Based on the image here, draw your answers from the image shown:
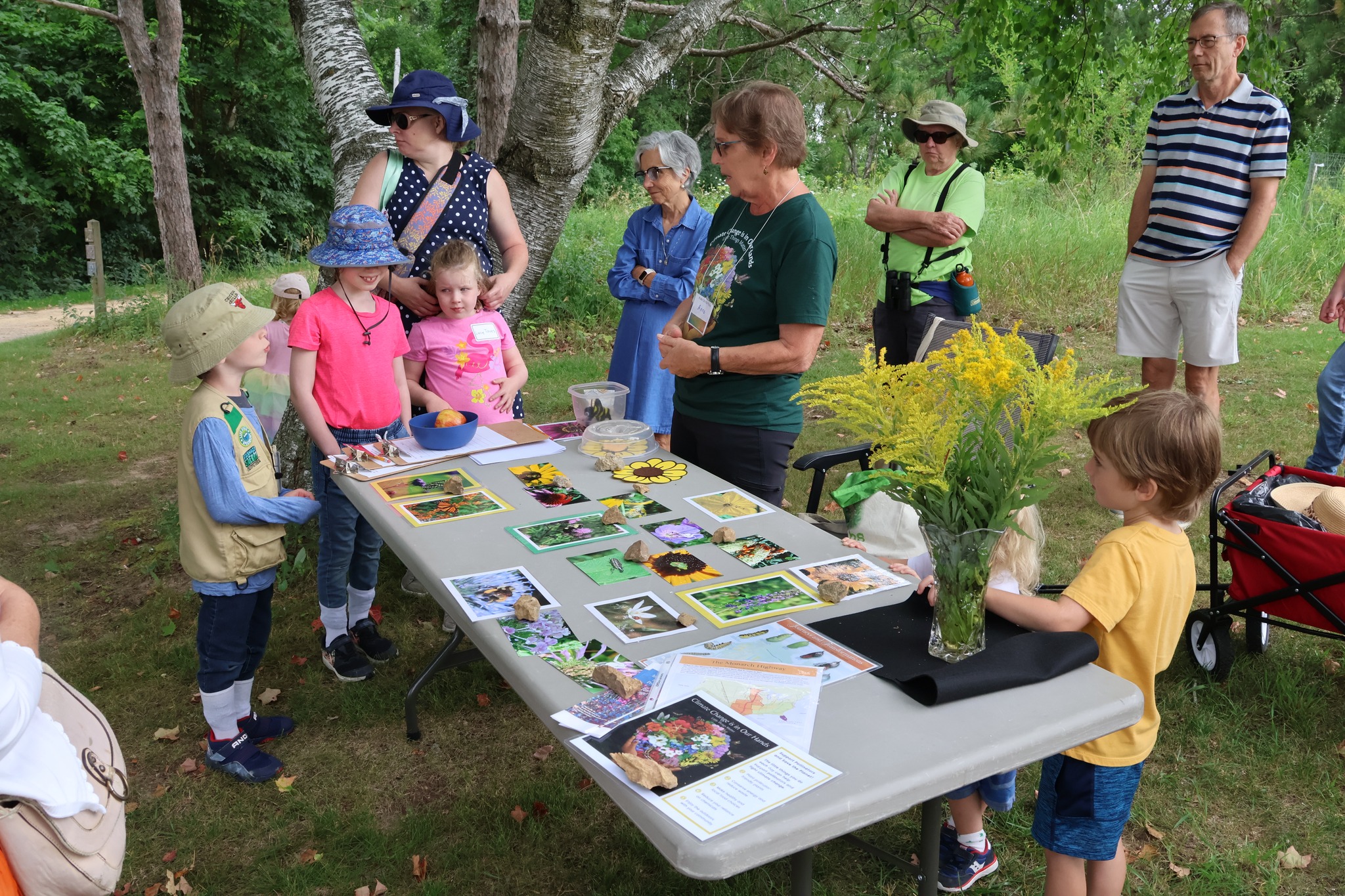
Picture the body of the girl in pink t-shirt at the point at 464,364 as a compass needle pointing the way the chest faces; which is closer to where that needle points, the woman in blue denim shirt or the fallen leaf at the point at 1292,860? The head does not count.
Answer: the fallen leaf

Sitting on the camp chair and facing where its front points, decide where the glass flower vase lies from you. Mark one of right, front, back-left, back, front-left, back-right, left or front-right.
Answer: front-left

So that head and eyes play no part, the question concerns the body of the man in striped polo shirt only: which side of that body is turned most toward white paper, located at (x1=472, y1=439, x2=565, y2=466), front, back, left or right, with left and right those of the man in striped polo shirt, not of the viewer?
front

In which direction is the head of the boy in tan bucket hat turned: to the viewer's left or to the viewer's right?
to the viewer's right

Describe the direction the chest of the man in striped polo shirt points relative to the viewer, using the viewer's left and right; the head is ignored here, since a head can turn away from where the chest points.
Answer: facing the viewer and to the left of the viewer

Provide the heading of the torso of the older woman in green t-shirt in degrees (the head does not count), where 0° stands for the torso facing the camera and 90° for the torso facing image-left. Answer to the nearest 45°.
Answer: approximately 45°

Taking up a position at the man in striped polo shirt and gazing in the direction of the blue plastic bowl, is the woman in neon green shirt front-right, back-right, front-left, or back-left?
front-right

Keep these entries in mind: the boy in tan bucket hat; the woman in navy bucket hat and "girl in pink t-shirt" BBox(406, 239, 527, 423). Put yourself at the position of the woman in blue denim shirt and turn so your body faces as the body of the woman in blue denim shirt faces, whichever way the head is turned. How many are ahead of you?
3

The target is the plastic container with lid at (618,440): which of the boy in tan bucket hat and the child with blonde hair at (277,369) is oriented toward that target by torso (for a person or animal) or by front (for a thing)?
the boy in tan bucket hat

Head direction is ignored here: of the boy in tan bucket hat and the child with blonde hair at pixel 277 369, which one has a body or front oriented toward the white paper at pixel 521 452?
the boy in tan bucket hat

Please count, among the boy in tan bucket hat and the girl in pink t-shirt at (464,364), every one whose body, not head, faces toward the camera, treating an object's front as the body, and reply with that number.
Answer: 1

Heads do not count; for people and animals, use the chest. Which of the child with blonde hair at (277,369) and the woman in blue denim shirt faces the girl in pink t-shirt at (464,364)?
the woman in blue denim shirt

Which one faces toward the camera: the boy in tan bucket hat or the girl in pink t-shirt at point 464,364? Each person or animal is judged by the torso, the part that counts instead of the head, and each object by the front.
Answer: the girl in pink t-shirt

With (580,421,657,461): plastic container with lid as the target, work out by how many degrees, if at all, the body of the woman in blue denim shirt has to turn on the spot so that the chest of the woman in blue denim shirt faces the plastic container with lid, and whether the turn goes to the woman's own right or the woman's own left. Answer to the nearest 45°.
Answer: approximately 45° to the woman's own left

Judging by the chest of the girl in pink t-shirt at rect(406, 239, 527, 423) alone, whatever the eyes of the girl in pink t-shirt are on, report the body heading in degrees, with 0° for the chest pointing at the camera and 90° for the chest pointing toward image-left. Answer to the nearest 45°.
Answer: approximately 0°

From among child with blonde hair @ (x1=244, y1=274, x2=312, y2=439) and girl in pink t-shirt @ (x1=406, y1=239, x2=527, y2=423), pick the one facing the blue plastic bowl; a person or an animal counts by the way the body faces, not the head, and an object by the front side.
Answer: the girl in pink t-shirt
